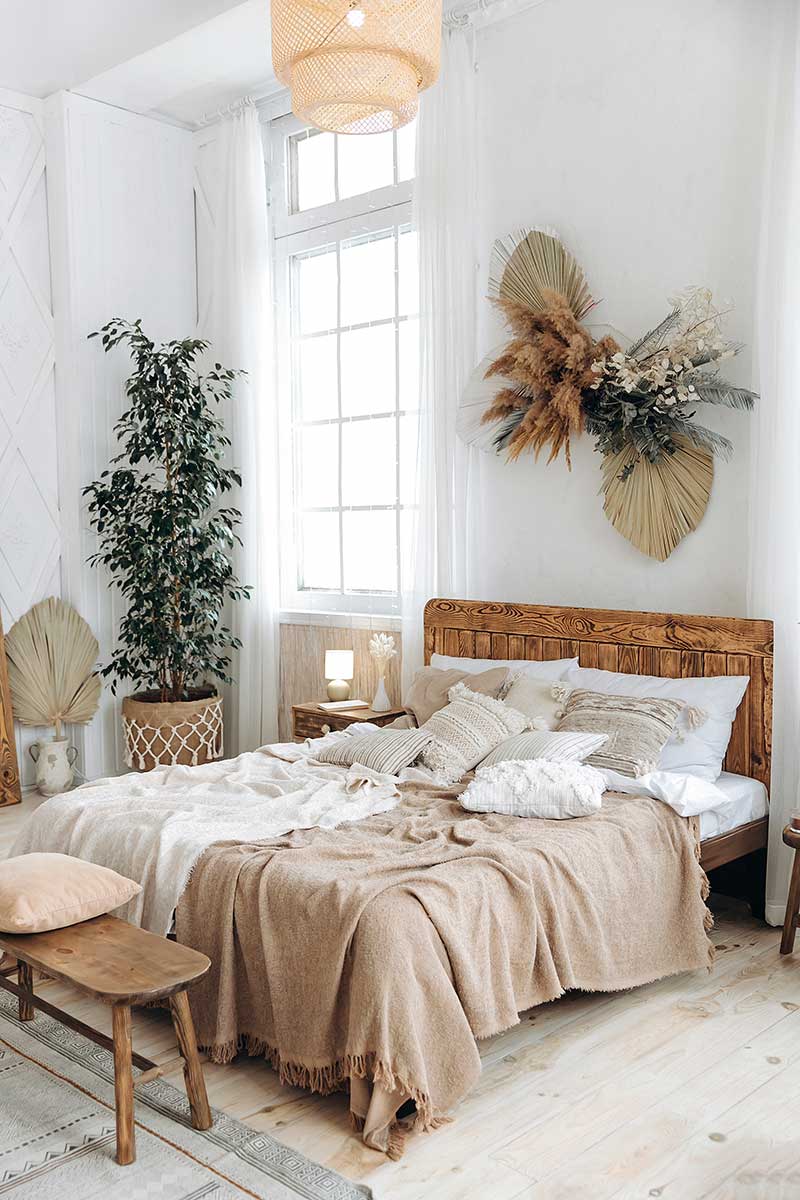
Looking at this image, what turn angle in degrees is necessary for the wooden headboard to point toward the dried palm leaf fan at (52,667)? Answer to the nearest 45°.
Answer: approximately 45° to its right

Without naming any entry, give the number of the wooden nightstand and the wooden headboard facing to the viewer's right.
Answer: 0

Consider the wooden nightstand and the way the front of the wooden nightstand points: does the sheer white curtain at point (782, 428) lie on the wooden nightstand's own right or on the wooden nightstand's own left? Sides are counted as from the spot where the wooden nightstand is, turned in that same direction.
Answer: on the wooden nightstand's own left

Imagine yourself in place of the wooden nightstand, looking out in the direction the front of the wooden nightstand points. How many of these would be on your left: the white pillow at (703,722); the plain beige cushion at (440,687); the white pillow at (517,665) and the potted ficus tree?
3

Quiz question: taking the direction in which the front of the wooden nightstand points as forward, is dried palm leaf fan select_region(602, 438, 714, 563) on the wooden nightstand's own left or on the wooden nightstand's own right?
on the wooden nightstand's own left

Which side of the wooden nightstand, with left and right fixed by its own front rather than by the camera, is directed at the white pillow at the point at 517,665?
left

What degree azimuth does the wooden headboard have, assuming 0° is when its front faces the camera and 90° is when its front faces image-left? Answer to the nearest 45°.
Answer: approximately 45°

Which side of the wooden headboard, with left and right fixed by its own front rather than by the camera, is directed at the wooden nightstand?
right

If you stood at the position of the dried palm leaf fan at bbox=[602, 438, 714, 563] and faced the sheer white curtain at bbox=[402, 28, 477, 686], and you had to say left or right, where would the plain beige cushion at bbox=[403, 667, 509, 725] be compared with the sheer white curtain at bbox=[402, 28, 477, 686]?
left

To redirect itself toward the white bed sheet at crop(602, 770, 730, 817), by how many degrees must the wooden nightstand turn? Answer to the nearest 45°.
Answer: approximately 90° to its left
